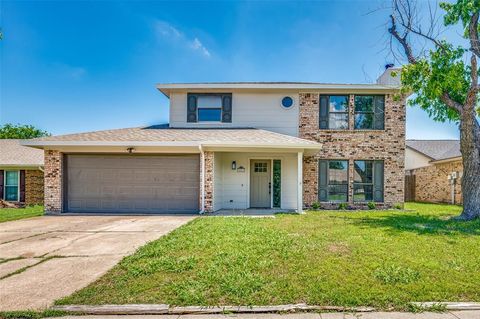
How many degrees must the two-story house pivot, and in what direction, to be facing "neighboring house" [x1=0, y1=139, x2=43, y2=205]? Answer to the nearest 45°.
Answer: approximately 90° to its right

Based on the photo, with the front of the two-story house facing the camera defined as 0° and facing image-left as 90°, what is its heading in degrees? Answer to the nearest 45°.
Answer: approximately 0°

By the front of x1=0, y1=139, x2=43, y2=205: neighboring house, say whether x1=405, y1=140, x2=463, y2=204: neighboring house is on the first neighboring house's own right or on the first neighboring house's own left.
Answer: on the first neighboring house's own left

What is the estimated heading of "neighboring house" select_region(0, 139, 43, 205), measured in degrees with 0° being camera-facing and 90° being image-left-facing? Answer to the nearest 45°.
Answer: approximately 0°

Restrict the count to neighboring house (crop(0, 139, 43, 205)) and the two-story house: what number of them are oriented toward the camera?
2
